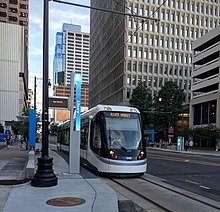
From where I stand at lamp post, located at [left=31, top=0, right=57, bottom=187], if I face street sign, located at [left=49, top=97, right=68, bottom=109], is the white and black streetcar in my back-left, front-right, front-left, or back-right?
front-right

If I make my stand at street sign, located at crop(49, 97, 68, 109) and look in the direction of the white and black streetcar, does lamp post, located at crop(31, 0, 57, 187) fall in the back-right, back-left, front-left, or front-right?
front-right

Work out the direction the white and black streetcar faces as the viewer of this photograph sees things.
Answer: facing the viewer and to the right of the viewer

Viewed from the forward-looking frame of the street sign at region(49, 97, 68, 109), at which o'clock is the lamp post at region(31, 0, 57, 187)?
The lamp post is roughly at 12 o'clock from the street sign.

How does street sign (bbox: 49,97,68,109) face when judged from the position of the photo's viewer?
facing the viewer

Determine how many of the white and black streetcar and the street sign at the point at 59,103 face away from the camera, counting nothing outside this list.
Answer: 0
